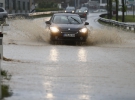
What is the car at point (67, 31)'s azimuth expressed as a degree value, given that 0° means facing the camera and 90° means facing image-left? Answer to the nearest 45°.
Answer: approximately 0°
